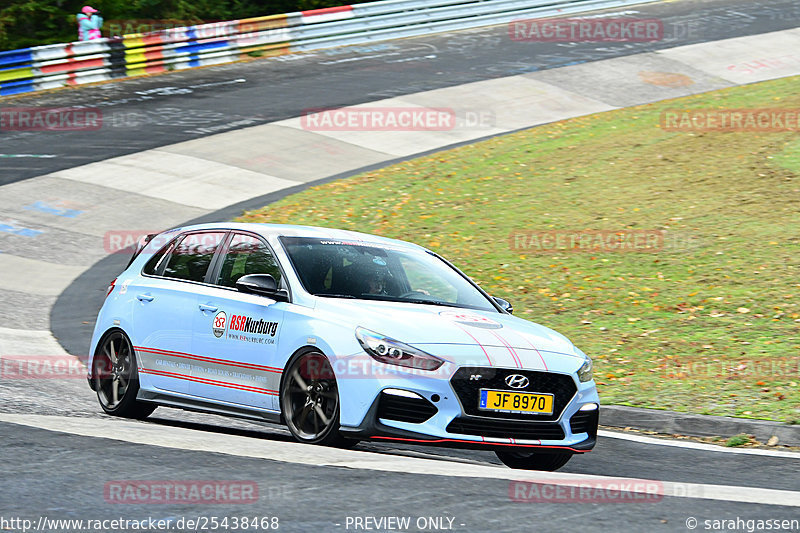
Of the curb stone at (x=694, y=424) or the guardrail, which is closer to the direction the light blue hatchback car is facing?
the curb stone

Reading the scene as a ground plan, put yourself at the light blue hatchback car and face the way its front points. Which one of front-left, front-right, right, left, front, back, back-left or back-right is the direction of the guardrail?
back-left

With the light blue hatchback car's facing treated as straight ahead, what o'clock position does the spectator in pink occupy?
The spectator in pink is roughly at 7 o'clock from the light blue hatchback car.

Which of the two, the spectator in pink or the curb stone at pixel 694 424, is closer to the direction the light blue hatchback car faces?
the curb stone

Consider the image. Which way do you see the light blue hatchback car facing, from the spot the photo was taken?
facing the viewer and to the right of the viewer
